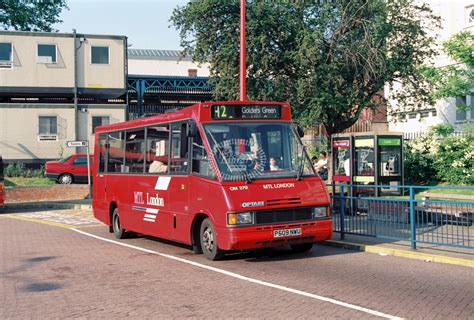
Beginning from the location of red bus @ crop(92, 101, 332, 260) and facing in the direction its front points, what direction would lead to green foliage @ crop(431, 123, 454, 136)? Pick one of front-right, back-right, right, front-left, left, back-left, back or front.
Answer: left

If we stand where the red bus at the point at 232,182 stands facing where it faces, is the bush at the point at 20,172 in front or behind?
behind

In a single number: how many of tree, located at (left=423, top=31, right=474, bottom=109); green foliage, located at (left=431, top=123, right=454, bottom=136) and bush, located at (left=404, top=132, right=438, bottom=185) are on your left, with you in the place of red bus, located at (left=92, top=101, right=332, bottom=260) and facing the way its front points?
3

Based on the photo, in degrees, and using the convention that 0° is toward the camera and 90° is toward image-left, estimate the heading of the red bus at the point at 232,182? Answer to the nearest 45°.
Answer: approximately 315°

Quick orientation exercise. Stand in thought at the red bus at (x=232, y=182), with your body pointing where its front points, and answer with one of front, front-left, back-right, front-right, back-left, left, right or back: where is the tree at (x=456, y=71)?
left

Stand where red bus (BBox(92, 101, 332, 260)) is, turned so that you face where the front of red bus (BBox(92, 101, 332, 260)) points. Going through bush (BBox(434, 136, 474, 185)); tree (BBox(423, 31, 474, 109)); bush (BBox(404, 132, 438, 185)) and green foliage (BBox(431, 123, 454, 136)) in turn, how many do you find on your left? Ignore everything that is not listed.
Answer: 4

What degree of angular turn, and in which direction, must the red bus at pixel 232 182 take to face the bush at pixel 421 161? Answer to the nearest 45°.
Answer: approximately 90° to its left

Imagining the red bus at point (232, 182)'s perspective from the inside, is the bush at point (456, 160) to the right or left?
on its left

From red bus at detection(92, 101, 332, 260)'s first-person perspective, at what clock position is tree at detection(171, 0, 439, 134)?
The tree is roughly at 8 o'clock from the red bus.

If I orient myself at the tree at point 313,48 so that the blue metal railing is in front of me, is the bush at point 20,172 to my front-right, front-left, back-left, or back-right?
back-right
